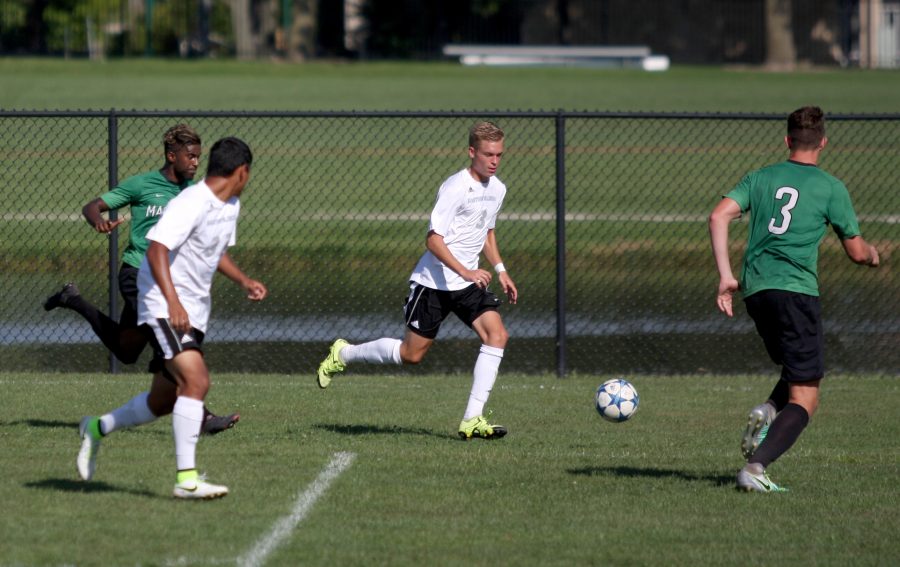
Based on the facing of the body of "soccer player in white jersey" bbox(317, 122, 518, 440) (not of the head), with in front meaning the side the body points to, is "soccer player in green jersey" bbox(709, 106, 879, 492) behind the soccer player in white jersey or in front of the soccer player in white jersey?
in front

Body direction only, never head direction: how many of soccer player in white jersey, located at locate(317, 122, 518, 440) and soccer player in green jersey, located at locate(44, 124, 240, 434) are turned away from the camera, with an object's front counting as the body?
0

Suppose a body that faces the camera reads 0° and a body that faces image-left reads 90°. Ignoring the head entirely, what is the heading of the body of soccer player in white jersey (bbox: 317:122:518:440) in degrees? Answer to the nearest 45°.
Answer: approximately 315°

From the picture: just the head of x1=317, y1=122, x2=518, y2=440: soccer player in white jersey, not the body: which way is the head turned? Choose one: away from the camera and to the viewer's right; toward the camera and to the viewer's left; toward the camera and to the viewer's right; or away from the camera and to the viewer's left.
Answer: toward the camera and to the viewer's right

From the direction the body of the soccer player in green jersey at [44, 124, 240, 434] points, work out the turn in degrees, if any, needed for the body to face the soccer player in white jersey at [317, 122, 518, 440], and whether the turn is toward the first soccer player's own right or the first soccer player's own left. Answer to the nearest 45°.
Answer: approximately 45° to the first soccer player's own left

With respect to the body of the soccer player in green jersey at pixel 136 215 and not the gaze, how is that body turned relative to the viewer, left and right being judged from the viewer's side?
facing the viewer and to the right of the viewer

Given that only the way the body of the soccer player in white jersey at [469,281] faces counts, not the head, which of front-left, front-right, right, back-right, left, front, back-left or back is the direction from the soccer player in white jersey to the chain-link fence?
back-left

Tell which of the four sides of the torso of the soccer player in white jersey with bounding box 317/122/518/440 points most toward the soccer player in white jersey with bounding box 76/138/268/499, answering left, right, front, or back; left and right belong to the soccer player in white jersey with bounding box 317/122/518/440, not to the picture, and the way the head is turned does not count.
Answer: right

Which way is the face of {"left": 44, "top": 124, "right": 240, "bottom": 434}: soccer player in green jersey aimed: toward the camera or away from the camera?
toward the camera

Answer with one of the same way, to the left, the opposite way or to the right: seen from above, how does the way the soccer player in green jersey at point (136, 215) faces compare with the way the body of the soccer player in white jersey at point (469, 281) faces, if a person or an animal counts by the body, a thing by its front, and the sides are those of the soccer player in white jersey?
the same way

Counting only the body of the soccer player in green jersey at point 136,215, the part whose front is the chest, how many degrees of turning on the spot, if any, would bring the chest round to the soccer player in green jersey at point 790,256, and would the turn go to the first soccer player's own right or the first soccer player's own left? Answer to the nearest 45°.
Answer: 0° — they already face them

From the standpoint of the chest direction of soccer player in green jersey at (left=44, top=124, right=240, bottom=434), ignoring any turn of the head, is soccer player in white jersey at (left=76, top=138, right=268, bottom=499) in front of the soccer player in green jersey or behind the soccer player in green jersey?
in front
